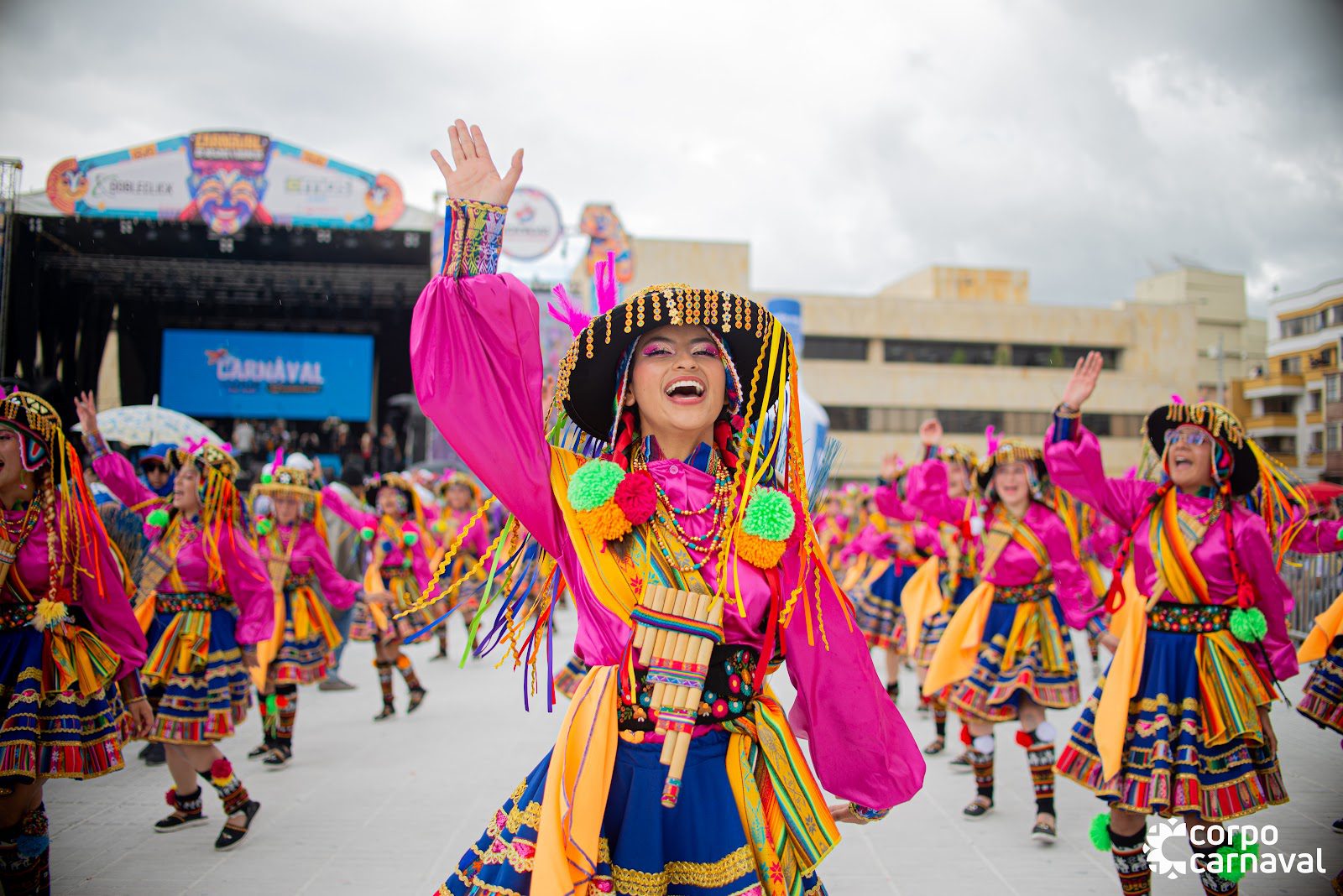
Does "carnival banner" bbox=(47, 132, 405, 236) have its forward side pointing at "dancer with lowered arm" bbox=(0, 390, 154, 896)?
yes

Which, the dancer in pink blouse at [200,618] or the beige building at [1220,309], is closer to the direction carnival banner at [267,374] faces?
the dancer in pink blouse

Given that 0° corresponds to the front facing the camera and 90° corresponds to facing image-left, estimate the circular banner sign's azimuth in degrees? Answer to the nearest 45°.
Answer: approximately 0°

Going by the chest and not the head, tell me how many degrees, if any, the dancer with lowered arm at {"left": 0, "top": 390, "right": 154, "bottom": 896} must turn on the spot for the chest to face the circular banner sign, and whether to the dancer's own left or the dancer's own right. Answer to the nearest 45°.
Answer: approximately 180°
